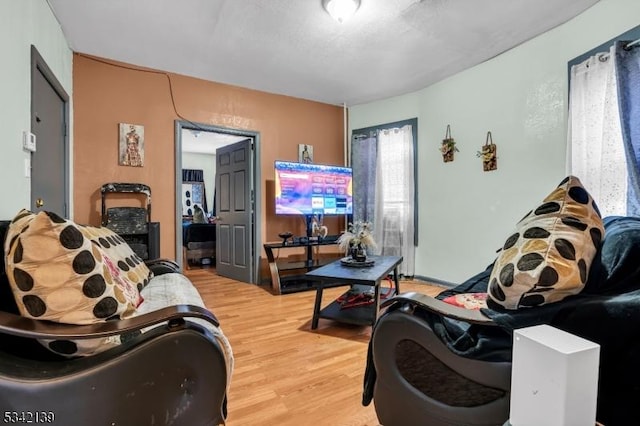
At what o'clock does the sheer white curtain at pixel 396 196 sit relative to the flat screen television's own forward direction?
The sheer white curtain is roughly at 10 o'clock from the flat screen television.

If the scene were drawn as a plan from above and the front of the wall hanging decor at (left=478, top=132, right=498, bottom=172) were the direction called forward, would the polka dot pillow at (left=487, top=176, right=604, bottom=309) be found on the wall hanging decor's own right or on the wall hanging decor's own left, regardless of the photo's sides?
on the wall hanging decor's own left

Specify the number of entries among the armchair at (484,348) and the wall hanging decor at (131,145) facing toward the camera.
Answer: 1

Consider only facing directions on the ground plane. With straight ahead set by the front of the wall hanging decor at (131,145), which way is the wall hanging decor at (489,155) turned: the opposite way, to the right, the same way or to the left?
to the right

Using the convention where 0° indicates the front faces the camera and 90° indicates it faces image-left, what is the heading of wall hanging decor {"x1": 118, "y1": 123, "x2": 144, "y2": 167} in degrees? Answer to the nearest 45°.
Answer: approximately 0°

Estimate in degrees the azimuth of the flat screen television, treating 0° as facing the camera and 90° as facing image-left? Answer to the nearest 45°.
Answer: approximately 315°

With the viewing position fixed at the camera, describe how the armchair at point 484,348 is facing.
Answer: facing to the left of the viewer

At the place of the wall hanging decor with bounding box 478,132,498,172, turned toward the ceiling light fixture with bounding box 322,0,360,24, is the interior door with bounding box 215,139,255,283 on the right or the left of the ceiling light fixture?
right
